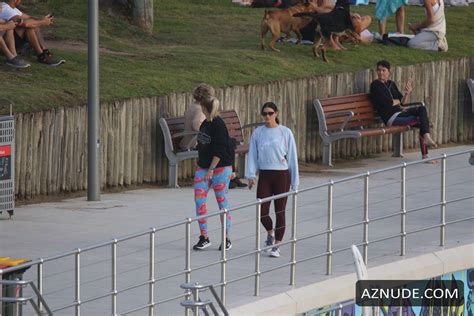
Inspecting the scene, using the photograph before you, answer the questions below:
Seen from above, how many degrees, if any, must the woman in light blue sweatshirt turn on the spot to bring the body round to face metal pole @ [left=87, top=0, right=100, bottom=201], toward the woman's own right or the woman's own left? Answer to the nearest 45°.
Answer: approximately 135° to the woman's own right

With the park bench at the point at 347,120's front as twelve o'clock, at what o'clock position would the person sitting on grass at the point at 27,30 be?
The person sitting on grass is roughly at 4 o'clock from the park bench.

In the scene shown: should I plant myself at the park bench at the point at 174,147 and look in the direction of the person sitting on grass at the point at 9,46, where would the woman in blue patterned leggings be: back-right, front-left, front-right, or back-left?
back-left
